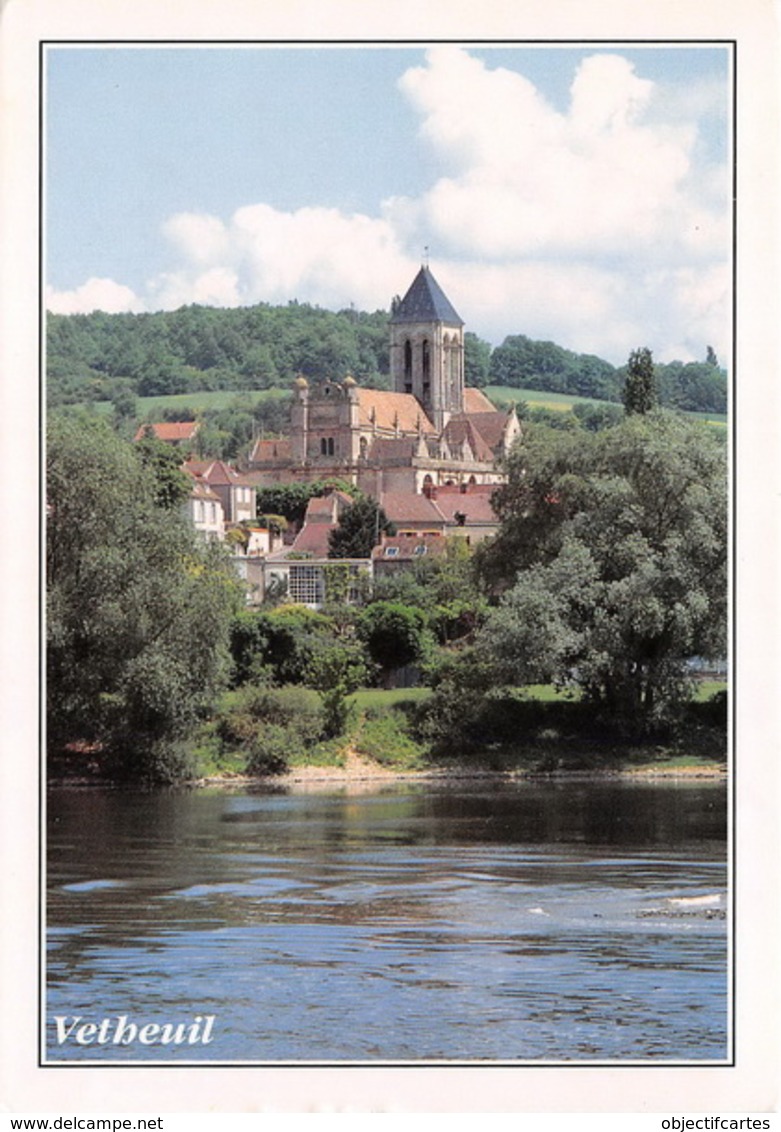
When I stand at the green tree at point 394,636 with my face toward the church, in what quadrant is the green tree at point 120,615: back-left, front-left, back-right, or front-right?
back-left

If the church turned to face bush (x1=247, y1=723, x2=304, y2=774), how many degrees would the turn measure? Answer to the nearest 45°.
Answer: approximately 45° to its left

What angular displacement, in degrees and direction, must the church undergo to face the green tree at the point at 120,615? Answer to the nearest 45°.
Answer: approximately 45° to its left

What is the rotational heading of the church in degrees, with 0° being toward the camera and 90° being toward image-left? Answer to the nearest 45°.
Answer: approximately 45°

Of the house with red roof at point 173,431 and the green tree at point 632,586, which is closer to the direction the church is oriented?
the house with red roof
